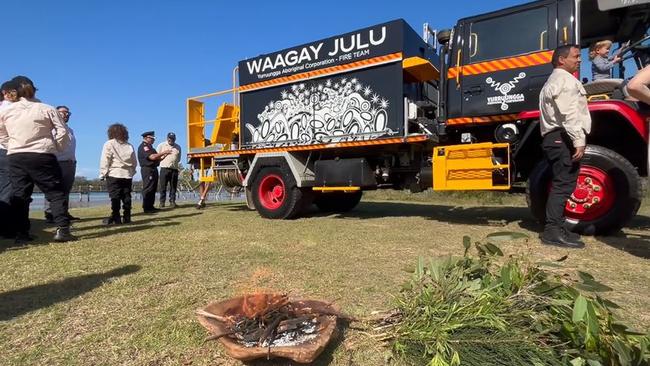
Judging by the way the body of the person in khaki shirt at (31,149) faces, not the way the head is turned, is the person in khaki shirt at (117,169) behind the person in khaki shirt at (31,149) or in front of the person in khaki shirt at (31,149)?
in front

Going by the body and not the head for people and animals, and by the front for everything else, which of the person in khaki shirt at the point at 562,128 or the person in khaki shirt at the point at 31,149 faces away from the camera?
the person in khaki shirt at the point at 31,149

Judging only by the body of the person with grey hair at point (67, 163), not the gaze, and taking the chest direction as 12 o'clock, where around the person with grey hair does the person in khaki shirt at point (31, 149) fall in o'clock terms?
The person in khaki shirt is roughly at 11 o'clock from the person with grey hair.

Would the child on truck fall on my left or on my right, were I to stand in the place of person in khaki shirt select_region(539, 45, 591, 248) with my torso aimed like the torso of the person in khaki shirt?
on my left

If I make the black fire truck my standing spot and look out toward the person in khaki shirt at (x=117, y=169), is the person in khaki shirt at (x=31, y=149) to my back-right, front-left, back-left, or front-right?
front-left

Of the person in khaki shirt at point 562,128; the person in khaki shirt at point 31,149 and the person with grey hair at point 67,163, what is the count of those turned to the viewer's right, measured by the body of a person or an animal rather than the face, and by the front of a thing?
1

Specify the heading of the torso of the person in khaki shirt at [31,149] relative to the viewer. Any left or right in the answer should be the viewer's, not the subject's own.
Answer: facing away from the viewer

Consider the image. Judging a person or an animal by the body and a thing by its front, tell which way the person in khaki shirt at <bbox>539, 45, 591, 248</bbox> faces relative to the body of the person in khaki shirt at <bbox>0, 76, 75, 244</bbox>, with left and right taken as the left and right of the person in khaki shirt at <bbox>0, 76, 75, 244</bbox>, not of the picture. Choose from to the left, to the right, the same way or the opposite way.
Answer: the opposite way

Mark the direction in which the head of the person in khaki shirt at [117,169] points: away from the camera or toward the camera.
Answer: away from the camera
